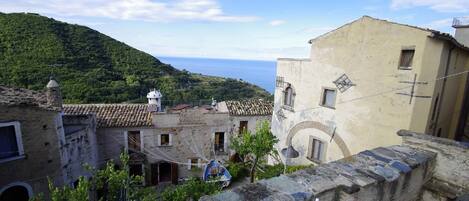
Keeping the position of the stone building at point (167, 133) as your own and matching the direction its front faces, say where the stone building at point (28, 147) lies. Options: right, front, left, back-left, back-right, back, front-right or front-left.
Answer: front-right

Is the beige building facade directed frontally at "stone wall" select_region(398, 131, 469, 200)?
no

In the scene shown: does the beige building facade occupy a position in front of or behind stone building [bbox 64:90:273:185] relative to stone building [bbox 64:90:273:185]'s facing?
in front

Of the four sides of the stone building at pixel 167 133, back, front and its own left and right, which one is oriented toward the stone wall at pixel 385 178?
front

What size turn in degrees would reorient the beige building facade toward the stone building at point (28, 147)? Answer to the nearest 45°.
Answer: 0° — it already faces it

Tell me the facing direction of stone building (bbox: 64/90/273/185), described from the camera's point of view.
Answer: facing the viewer

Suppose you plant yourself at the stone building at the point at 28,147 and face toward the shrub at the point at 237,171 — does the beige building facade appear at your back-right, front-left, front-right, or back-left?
front-right

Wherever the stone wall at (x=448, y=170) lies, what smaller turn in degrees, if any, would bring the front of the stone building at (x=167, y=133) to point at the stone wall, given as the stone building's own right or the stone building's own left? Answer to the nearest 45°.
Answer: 0° — it already faces it

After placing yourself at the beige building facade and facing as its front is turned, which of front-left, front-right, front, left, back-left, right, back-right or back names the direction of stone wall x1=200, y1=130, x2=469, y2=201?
front-left

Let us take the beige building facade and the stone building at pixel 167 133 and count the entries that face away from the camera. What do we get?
0

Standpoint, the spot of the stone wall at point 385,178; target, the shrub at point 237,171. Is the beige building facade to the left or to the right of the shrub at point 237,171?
right

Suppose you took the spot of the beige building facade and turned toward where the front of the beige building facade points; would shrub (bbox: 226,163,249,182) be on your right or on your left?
on your right

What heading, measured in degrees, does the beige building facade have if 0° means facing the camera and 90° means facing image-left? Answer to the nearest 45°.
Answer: approximately 45°

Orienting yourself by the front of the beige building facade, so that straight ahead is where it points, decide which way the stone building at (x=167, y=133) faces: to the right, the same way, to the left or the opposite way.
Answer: to the left

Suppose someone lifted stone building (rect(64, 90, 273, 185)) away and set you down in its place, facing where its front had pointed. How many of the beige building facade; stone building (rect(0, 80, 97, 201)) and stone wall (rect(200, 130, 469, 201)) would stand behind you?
0
